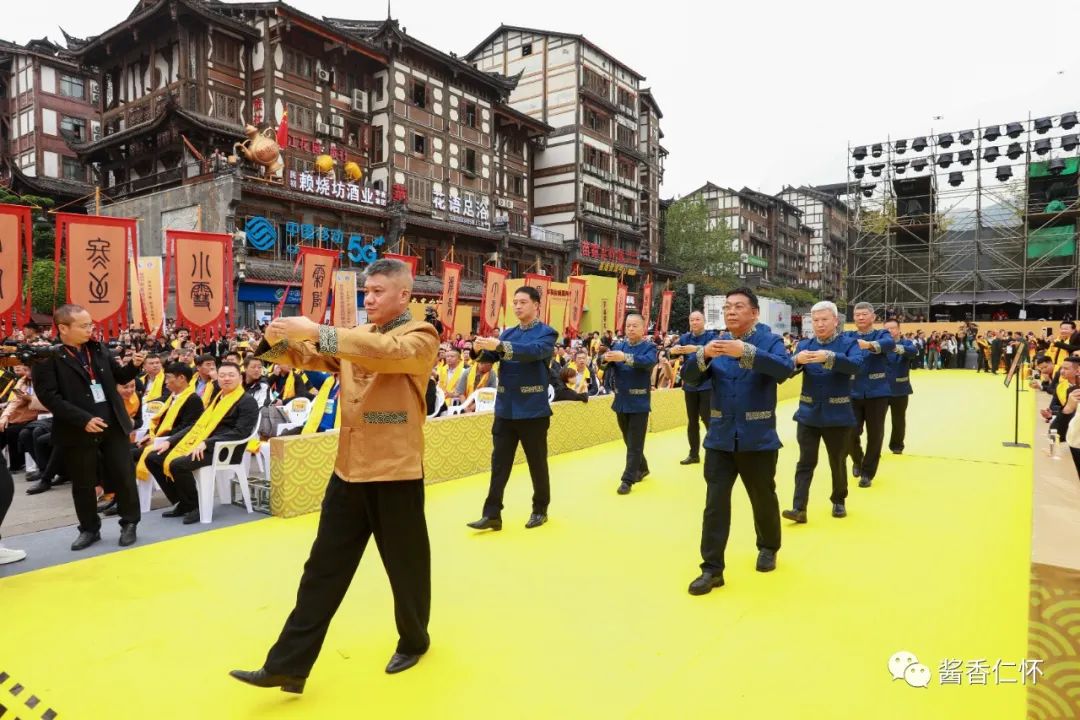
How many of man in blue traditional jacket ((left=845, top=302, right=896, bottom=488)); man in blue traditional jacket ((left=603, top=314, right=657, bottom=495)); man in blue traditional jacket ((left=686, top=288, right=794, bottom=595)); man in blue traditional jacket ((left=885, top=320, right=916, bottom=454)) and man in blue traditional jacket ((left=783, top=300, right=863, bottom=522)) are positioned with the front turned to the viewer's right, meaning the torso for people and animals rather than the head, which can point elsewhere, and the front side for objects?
0

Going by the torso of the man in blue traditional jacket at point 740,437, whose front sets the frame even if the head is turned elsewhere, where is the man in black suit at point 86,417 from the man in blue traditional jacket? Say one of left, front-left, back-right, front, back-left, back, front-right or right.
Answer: front-right

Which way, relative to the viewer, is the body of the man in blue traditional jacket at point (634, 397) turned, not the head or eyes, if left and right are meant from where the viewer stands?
facing the viewer and to the left of the viewer

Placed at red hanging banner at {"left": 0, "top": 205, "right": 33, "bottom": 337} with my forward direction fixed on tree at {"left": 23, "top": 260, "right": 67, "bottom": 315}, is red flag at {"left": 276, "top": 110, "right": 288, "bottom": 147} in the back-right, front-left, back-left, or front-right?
front-right

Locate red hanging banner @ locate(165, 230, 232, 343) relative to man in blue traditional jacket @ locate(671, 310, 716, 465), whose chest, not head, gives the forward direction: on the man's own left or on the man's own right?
on the man's own right

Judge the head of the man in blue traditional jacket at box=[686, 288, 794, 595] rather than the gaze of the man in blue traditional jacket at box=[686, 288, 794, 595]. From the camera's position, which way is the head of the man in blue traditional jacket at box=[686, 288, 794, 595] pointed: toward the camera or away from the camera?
toward the camera

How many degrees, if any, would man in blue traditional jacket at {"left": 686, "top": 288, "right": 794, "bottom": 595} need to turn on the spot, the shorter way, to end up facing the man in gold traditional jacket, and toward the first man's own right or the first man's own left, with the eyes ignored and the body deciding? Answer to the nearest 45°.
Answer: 0° — they already face them

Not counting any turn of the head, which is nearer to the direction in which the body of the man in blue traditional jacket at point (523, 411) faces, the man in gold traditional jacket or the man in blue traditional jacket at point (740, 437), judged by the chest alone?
the man in gold traditional jacket

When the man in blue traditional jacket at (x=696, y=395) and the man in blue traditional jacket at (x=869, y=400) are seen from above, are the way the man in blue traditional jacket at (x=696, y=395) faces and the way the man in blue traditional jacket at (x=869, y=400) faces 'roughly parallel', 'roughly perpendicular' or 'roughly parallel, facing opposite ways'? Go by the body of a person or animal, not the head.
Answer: roughly parallel

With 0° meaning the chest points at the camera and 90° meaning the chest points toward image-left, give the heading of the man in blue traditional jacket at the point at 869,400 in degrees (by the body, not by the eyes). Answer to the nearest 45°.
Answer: approximately 45°

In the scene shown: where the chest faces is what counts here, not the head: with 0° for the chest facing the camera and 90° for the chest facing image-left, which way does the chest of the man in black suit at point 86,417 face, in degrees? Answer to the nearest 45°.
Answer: approximately 315°

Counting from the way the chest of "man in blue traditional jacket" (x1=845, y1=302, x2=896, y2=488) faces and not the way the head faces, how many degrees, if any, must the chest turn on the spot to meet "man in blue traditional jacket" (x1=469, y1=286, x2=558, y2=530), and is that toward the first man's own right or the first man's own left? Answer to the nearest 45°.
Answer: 0° — they already face them

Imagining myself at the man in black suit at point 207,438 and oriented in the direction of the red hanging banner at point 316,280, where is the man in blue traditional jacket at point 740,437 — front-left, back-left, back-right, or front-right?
back-right

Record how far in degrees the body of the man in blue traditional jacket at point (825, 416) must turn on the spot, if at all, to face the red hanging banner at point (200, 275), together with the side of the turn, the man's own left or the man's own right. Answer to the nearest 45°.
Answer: approximately 45° to the man's own right

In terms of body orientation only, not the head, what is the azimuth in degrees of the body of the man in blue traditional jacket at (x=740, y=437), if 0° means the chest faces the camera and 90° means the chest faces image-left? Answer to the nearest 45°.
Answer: approximately 45°

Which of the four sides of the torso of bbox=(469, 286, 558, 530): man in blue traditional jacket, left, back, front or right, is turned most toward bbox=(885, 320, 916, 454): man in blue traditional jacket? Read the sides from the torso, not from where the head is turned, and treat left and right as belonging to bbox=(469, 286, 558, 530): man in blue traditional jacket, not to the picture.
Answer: back
